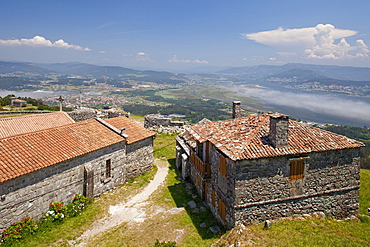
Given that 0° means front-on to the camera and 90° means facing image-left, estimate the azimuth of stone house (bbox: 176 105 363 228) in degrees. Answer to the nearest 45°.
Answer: approximately 90°

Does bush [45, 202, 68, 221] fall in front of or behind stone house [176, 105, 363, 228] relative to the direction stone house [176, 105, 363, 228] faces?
in front

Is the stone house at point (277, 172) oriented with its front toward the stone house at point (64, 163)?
yes

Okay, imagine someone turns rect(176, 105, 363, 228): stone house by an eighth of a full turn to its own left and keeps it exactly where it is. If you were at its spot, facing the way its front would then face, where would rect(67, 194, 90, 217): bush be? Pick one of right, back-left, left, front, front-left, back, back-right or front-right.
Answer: front-right

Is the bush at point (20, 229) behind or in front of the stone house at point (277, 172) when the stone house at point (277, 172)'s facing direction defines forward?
in front
